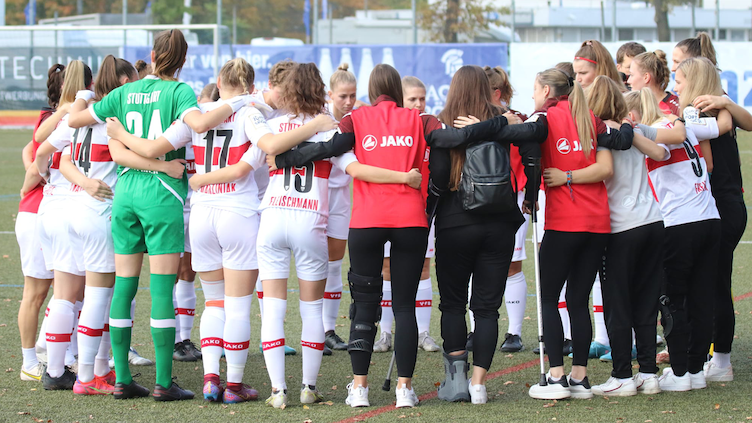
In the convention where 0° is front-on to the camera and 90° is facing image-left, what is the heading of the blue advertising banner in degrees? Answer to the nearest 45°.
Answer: approximately 0°
